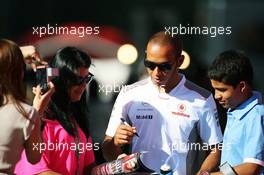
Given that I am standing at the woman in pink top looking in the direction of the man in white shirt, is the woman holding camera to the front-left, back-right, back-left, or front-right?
back-right

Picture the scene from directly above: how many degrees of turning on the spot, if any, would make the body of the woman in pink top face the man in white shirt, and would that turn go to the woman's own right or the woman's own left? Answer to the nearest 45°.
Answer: approximately 45° to the woman's own left

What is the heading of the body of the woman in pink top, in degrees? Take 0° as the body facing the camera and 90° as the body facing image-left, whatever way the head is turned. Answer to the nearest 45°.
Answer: approximately 315°

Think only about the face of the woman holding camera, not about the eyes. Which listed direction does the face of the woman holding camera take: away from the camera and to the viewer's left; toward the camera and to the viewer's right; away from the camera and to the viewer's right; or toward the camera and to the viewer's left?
away from the camera and to the viewer's right

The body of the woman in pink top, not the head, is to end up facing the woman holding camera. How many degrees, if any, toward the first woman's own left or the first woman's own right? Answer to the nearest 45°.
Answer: approximately 90° to the first woman's own right
